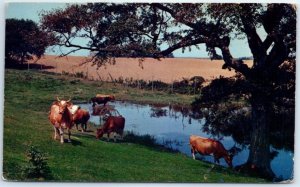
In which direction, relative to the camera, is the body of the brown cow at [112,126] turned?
to the viewer's left
